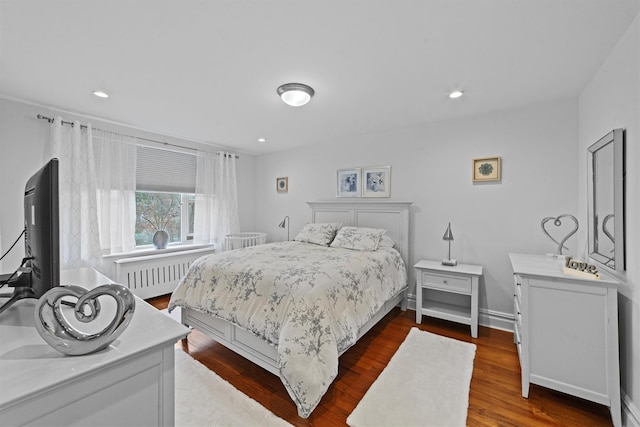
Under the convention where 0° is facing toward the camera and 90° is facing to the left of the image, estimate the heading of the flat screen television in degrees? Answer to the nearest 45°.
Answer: approximately 270°

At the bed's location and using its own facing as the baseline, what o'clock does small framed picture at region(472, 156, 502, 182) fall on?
The small framed picture is roughly at 7 o'clock from the bed.

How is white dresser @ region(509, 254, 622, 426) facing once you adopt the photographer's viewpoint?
facing to the left of the viewer

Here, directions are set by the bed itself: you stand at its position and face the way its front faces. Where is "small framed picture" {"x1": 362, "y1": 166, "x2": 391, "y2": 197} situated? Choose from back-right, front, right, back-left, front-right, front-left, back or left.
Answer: back

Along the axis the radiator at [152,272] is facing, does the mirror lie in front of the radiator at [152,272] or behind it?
in front

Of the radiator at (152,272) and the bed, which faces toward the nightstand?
the radiator

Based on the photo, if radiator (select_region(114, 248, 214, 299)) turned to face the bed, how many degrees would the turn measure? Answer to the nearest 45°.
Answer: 0° — it already faces it

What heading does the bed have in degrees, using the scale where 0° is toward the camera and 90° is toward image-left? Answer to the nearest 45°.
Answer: approximately 45°

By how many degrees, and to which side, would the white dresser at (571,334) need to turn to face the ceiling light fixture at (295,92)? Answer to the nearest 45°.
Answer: approximately 45° to its left

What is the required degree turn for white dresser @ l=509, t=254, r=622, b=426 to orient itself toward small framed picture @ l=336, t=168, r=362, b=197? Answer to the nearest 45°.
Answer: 0° — it already faces it

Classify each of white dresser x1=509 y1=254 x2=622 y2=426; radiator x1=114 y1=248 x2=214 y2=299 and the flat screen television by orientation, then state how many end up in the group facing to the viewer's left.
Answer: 1
